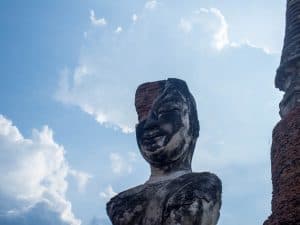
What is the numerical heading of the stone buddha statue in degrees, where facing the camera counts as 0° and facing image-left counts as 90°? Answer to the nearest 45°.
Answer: approximately 45°
